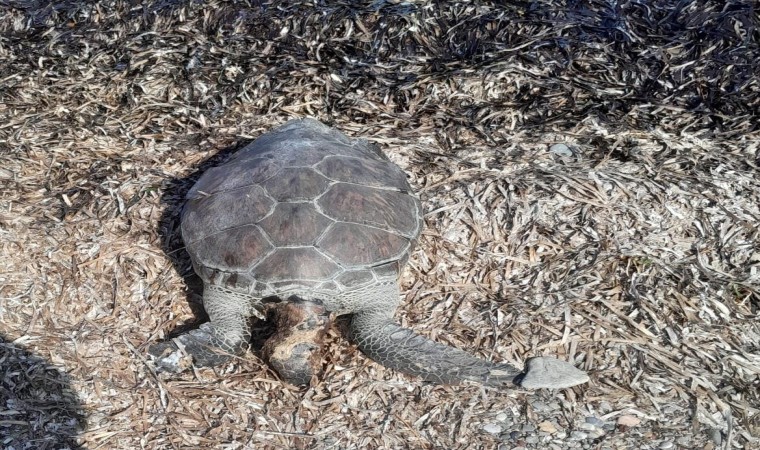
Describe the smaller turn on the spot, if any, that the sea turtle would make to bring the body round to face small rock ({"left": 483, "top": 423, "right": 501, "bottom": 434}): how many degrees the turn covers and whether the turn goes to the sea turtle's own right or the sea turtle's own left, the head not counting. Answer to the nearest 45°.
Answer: approximately 45° to the sea turtle's own left

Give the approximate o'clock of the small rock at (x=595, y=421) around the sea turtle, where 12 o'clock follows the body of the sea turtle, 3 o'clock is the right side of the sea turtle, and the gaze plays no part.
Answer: The small rock is roughly at 10 o'clock from the sea turtle.

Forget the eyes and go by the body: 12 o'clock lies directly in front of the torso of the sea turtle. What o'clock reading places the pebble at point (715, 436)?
The pebble is roughly at 10 o'clock from the sea turtle.

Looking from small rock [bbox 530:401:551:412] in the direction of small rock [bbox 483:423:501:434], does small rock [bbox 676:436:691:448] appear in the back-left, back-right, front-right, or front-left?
back-left

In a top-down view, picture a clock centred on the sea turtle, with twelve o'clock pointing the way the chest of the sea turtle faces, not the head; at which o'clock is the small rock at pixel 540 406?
The small rock is roughly at 10 o'clock from the sea turtle.

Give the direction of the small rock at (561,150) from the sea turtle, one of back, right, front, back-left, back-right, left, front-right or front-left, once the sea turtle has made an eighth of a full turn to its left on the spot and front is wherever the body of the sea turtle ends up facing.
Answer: left

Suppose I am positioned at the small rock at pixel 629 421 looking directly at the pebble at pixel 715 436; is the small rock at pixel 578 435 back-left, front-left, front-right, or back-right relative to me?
back-right

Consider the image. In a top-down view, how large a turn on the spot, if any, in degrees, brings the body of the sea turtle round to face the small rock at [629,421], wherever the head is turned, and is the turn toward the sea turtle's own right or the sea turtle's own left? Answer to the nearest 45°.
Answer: approximately 45° to the sea turtle's own left

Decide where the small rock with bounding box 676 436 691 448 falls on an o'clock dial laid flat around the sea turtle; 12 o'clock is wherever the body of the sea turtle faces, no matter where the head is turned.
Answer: The small rock is roughly at 10 o'clock from the sea turtle.

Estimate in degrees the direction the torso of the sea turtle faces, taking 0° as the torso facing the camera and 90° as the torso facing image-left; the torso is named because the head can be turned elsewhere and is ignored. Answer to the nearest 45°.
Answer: approximately 0°
